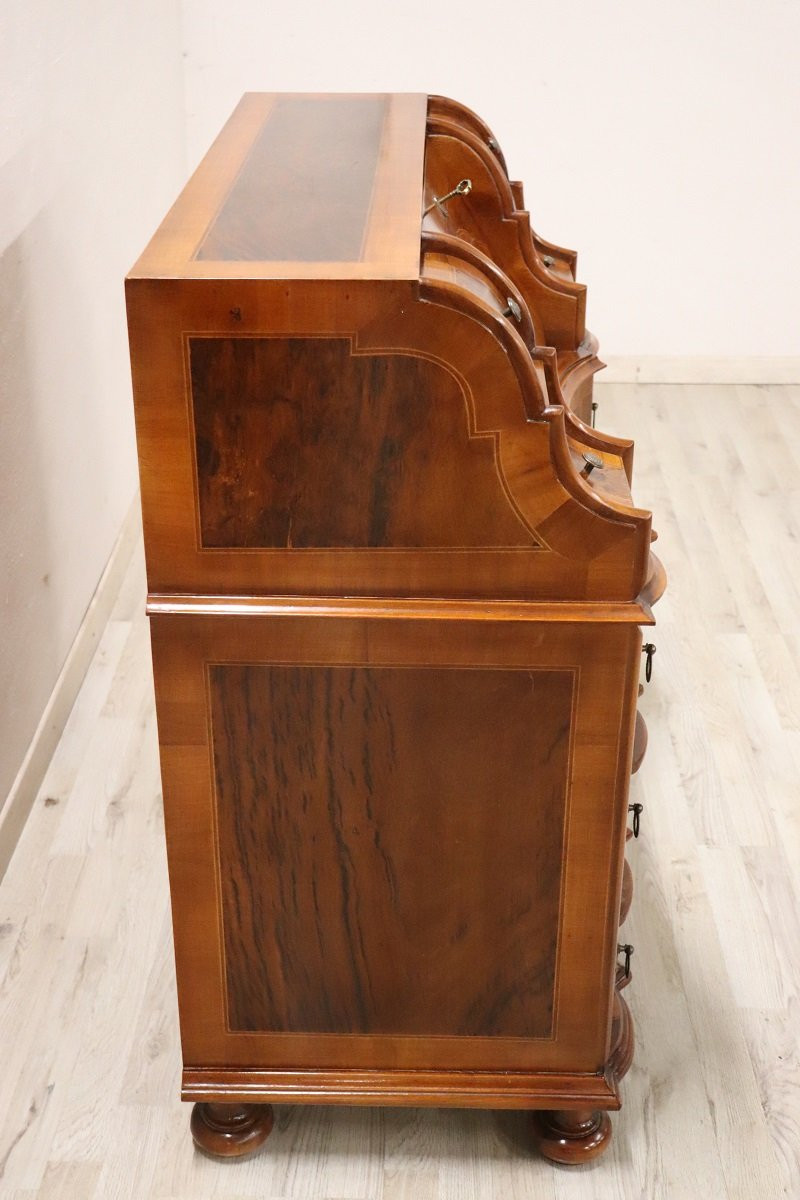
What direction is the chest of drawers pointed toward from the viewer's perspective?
to the viewer's right
